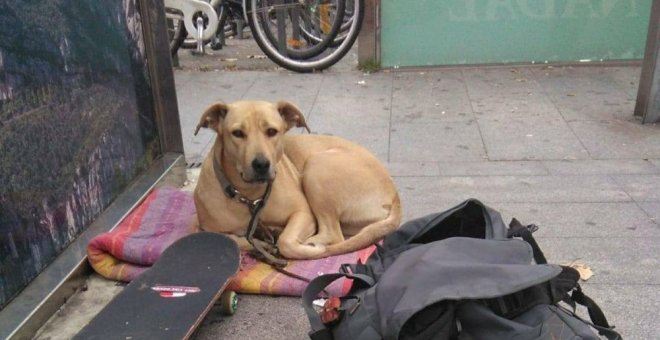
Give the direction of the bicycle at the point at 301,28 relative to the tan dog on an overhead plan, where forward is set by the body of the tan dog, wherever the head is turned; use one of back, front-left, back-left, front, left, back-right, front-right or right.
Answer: back-right

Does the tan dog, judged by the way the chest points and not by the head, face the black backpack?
no

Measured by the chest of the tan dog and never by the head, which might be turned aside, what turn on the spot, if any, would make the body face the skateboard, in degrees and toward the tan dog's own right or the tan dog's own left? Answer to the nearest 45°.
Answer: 0° — it already faces it

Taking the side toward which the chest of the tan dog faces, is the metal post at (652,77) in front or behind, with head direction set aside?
behind

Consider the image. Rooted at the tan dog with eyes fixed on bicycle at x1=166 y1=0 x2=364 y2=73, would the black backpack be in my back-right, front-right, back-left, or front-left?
back-right
